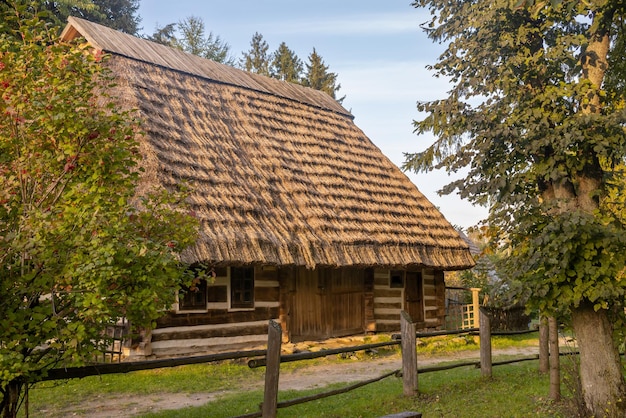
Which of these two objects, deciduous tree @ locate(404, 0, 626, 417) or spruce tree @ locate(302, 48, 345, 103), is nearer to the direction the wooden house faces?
the deciduous tree

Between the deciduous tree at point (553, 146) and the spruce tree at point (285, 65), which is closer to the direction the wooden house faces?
the deciduous tree

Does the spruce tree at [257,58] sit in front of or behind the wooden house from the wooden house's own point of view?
behind

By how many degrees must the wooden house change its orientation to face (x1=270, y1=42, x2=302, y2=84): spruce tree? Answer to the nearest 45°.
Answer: approximately 135° to its left

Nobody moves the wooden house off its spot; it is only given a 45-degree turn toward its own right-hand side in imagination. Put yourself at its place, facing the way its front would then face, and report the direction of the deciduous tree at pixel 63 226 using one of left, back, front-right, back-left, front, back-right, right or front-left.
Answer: front

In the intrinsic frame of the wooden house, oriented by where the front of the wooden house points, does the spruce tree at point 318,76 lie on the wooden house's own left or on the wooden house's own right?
on the wooden house's own left

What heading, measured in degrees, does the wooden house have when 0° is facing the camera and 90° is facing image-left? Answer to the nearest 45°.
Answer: approximately 315°
